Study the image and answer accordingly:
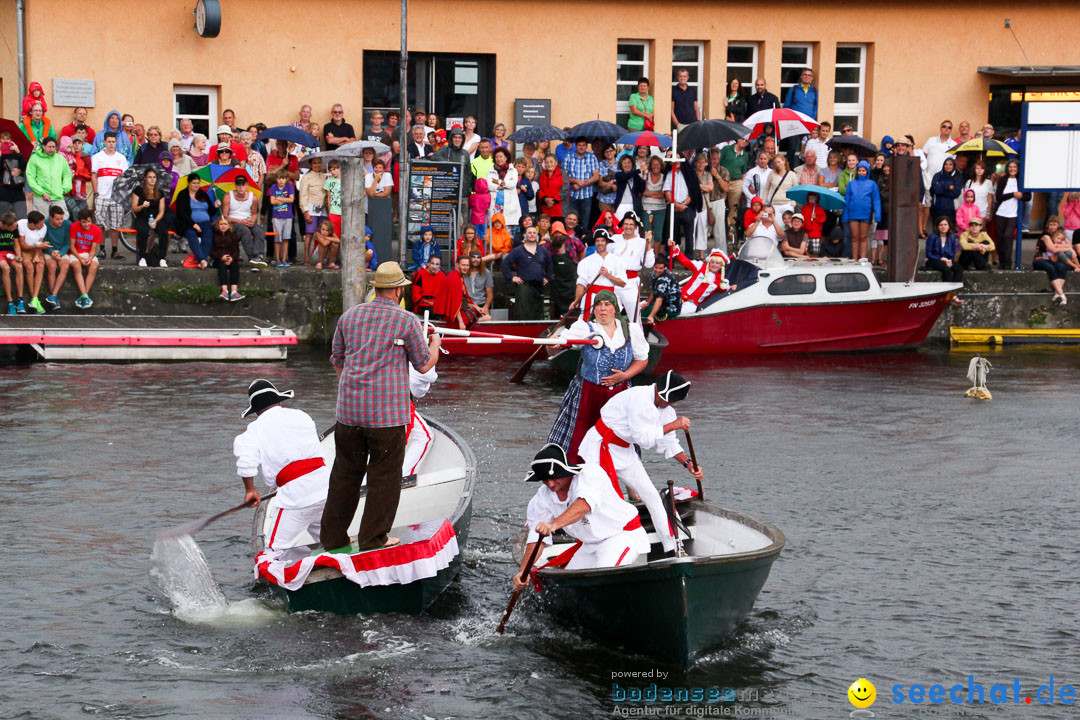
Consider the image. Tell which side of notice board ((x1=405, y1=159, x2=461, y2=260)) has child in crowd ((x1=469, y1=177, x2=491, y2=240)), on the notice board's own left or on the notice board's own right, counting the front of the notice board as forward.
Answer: on the notice board's own left

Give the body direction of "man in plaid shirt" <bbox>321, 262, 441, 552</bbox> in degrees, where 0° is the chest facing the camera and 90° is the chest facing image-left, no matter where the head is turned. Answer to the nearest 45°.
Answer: approximately 225°

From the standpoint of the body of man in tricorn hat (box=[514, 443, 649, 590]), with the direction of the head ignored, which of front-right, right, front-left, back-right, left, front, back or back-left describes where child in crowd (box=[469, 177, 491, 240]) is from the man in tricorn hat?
back-right

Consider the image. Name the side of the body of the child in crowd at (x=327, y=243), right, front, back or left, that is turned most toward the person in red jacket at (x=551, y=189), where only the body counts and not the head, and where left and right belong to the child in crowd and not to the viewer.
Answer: left

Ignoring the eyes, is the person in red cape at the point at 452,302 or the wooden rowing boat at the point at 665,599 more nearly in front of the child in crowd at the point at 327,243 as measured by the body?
the wooden rowing boat

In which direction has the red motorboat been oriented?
to the viewer's right

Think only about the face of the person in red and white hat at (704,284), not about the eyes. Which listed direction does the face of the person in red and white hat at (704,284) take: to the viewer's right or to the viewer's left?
to the viewer's left
